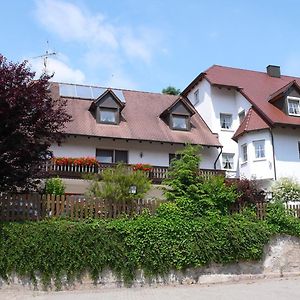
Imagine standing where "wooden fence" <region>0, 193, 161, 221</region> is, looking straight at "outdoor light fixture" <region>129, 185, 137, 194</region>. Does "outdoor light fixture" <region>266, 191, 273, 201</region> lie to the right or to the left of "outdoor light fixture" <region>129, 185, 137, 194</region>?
right

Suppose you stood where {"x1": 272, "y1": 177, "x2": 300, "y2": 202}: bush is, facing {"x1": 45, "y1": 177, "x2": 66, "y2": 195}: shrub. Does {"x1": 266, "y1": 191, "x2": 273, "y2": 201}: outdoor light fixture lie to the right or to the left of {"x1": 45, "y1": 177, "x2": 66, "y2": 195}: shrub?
left

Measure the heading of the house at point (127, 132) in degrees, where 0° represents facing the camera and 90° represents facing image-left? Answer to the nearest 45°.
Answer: approximately 0°

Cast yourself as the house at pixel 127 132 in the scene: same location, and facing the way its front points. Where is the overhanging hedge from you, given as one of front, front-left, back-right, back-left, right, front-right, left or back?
front

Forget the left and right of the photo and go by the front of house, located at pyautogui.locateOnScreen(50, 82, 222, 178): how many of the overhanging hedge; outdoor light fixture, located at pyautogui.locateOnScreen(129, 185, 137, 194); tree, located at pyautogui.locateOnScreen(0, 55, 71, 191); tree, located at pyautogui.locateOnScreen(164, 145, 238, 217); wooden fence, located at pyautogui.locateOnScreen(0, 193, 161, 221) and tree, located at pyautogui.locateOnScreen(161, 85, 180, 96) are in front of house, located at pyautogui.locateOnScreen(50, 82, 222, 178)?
5

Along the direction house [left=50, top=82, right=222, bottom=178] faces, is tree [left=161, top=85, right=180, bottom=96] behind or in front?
behind

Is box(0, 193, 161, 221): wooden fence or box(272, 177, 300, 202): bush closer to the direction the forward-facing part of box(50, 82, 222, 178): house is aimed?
the wooden fence

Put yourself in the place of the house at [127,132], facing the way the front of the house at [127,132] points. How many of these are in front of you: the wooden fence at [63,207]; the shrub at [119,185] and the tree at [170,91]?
2

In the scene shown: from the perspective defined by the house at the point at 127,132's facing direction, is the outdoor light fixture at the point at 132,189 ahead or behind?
ahead

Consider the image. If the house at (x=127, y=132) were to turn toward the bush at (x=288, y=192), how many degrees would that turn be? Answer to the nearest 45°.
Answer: approximately 45° to its left

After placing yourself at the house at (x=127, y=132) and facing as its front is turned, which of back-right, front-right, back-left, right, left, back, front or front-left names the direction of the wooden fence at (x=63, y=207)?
front

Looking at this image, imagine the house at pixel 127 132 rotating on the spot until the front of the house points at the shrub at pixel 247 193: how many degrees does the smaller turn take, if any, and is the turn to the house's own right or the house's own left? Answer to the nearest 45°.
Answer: approximately 45° to the house's own left

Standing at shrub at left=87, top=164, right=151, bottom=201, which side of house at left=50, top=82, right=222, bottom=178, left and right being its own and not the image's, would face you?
front

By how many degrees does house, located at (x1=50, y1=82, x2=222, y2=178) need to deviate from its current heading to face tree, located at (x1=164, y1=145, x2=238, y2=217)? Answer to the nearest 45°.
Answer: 0° — it already faces it
